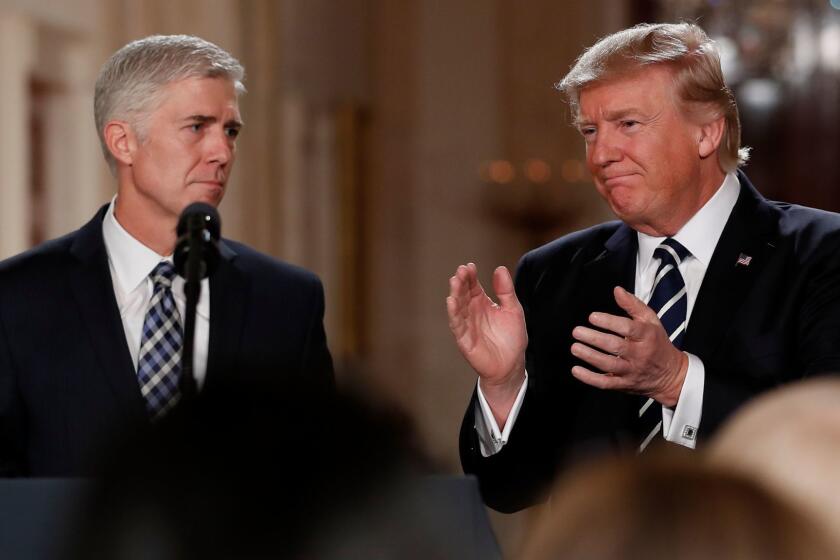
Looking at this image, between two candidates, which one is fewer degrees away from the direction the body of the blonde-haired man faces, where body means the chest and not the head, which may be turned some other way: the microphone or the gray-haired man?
the microphone

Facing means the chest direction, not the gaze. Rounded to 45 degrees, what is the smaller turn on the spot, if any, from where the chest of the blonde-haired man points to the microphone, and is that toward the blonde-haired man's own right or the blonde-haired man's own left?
0° — they already face it

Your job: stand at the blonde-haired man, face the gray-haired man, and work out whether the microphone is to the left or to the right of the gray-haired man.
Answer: left

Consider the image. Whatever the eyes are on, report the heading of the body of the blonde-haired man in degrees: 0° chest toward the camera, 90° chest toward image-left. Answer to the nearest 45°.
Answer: approximately 45°

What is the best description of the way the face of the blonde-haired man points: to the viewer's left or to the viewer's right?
to the viewer's left

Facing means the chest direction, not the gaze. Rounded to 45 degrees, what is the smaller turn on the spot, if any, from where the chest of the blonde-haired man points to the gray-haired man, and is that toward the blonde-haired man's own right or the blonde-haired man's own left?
approximately 45° to the blonde-haired man's own right
